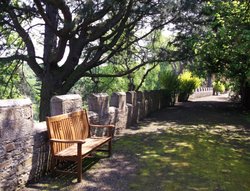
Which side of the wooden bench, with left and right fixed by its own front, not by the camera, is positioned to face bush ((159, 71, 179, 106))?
left

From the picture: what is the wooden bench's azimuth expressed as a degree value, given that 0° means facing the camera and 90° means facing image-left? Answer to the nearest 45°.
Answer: approximately 315°

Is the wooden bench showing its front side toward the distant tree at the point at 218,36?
no

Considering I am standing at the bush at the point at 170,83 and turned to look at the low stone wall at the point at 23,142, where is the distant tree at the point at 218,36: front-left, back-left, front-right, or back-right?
front-left

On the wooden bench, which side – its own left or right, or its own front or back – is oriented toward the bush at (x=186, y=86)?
left

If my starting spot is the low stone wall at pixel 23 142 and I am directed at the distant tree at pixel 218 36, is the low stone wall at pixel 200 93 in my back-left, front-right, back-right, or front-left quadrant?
front-left
